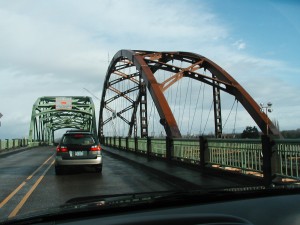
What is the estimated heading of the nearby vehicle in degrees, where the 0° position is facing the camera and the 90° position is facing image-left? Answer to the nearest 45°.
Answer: approximately 180°
